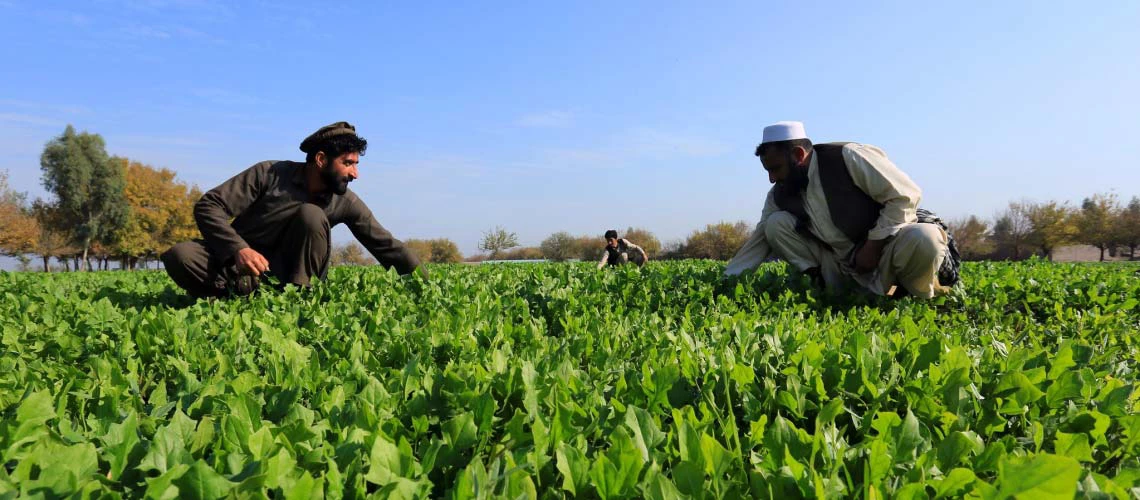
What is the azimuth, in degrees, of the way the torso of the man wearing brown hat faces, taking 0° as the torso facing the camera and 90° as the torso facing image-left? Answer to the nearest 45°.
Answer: approximately 315°

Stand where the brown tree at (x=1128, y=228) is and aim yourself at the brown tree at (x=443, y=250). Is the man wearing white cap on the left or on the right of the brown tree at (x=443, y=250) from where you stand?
left

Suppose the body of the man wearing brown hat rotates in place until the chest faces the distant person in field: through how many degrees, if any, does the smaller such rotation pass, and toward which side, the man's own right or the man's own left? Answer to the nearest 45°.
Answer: approximately 90° to the man's own left

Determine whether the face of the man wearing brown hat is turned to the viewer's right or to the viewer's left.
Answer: to the viewer's right

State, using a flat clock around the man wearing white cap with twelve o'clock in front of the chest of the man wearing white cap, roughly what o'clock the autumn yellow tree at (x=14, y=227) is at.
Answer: The autumn yellow tree is roughly at 2 o'clock from the man wearing white cap.

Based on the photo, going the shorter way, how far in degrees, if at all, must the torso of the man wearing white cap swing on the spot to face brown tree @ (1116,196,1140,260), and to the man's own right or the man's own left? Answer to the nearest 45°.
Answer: approximately 135° to the man's own right

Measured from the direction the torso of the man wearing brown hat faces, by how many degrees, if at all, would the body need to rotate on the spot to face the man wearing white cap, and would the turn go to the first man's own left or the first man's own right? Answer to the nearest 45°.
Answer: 0° — they already face them

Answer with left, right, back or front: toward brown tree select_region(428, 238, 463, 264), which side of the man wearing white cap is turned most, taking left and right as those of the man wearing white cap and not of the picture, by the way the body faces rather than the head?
right

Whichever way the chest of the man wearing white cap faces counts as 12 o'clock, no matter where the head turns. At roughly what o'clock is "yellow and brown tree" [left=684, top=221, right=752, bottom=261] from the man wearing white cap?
The yellow and brown tree is roughly at 4 o'clock from the man wearing white cap.
